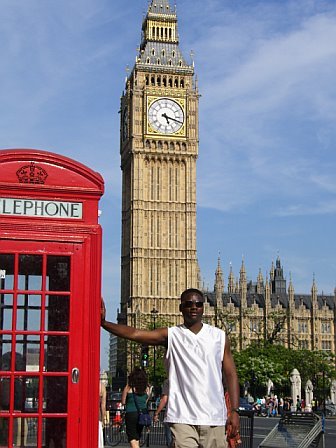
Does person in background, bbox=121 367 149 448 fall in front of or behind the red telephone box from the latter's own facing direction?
behind

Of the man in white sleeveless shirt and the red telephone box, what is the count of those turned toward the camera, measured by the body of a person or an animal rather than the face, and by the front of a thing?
2

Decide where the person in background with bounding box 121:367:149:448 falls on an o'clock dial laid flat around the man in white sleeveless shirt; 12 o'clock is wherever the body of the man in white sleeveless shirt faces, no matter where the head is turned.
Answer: The person in background is roughly at 6 o'clock from the man in white sleeveless shirt.

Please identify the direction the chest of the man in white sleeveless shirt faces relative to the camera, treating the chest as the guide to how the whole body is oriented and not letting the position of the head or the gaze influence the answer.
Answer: toward the camera

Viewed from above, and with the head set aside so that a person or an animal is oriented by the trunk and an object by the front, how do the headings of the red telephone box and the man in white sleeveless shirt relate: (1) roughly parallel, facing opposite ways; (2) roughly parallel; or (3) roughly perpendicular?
roughly parallel

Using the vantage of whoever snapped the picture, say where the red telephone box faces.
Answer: facing the viewer

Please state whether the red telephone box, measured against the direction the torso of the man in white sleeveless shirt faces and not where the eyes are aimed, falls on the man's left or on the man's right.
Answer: on the man's right

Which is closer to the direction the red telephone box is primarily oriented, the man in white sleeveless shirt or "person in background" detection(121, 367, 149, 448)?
the man in white sleeveless shirt

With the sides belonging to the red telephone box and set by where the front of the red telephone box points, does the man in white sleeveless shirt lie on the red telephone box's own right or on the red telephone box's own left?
on the red telephone box's own left
